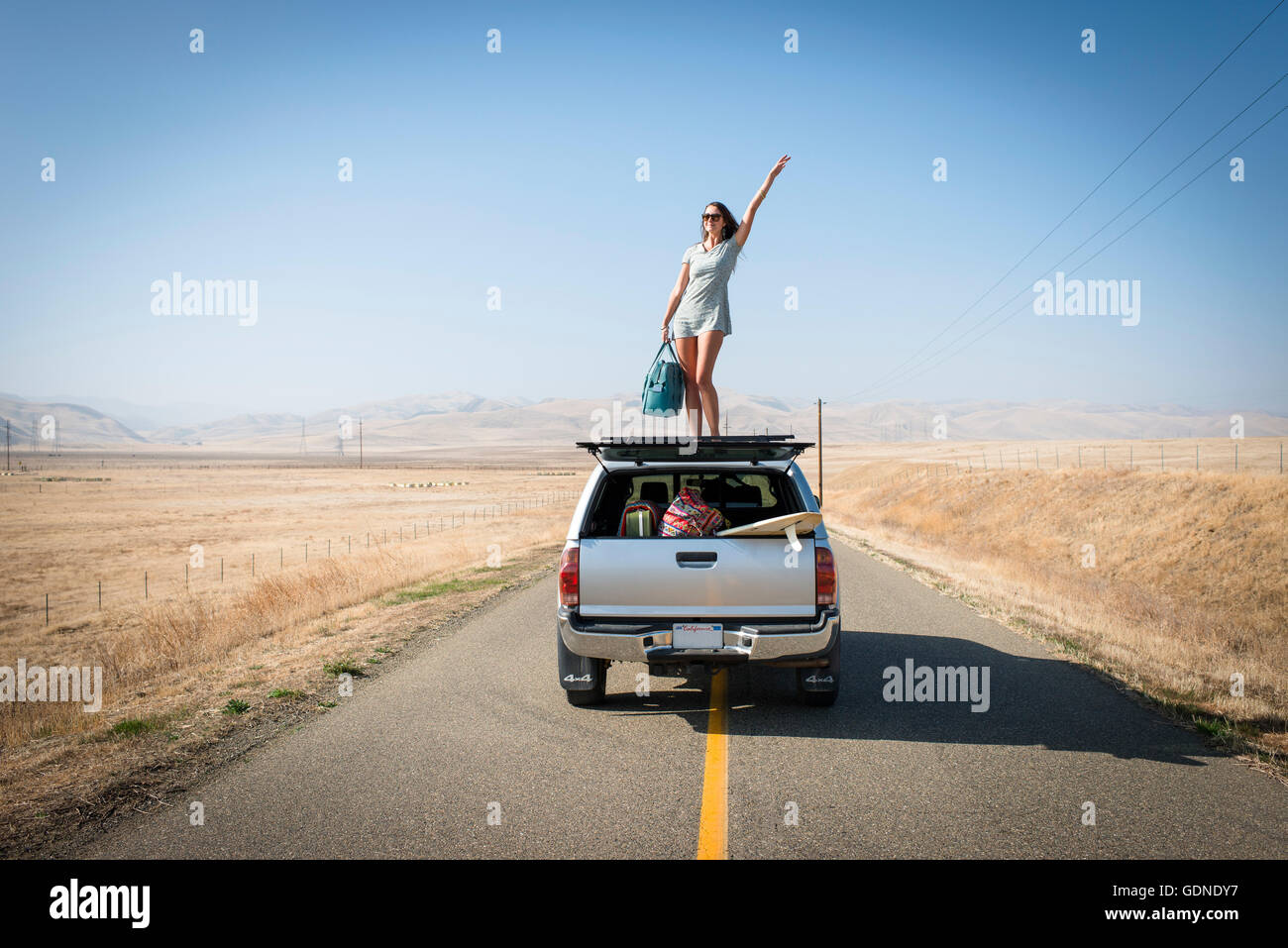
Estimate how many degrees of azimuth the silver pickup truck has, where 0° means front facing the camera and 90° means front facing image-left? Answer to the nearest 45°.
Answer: approximately 180°
